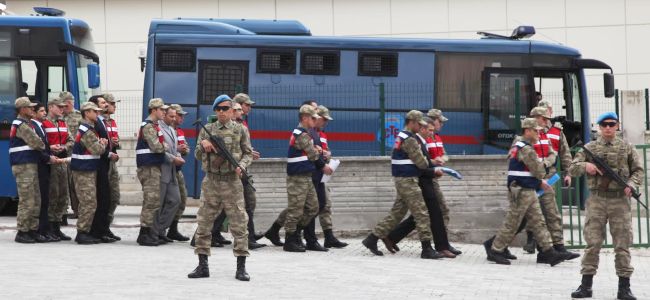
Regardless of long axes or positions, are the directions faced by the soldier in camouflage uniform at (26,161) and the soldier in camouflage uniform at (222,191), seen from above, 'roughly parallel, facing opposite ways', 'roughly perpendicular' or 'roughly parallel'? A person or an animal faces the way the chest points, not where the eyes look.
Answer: roughly perpendicular

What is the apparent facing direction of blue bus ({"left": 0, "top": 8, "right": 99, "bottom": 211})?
to the viewer's right

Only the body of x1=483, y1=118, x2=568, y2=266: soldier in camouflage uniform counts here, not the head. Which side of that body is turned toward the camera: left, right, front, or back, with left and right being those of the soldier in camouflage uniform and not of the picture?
right

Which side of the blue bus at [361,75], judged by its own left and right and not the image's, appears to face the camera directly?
right

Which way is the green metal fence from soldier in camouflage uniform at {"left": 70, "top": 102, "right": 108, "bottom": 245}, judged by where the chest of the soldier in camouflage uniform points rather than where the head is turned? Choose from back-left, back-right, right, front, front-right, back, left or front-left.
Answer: front

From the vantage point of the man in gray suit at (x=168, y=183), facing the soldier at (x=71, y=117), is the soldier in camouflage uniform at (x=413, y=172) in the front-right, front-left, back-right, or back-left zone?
back-right

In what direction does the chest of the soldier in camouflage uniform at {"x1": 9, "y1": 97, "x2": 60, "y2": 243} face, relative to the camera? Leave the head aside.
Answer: to the viewer's right

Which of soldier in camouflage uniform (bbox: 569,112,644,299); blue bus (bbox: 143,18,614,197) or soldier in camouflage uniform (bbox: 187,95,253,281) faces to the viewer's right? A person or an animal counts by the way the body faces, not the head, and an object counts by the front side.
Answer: the blue bus

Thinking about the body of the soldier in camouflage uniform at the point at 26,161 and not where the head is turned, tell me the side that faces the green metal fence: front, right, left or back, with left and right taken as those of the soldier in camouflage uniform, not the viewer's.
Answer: front

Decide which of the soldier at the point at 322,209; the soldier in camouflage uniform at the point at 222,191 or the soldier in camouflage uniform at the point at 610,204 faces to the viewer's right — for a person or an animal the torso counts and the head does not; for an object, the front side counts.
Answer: the soldier

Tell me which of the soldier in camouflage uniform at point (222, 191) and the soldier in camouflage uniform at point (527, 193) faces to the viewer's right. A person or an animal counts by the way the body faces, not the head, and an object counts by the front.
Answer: the soldier in camouflage uniform at point (527, 193)

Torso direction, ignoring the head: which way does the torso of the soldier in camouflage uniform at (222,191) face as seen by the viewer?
toward the camera
